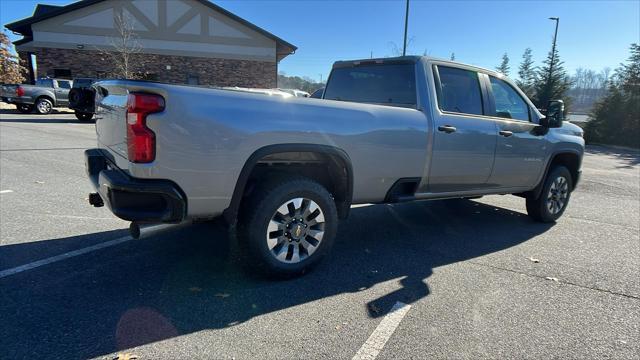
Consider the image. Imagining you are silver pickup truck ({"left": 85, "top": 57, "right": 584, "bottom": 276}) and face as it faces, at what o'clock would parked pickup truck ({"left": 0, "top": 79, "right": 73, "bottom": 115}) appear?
The parked pickup truck is roughly at 9 o'clock from the silver pickup truck.

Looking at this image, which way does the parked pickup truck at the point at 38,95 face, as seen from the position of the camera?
facing away from the viewer and to the right of the viewer

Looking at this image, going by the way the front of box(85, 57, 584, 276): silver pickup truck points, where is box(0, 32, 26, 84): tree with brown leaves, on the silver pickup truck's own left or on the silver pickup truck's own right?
on the silver pickup truck's own left

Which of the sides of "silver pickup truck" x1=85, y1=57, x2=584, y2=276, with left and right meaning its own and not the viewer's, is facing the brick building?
left

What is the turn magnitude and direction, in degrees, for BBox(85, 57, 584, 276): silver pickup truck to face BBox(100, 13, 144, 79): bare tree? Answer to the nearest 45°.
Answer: approximately 90° to its left

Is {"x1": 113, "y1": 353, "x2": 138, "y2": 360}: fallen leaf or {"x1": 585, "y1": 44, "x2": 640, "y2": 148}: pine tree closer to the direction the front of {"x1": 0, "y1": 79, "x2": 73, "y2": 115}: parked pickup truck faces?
the pine tree

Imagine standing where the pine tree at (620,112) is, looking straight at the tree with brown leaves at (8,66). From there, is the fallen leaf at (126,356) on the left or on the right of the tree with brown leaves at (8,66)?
left

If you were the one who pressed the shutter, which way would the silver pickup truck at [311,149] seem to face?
facing away from the viewer and to the right of the viewer

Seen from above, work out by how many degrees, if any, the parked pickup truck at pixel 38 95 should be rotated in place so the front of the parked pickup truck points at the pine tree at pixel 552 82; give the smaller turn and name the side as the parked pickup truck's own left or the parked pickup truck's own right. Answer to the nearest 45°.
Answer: approximately 45° to the parked pickup truck's own right

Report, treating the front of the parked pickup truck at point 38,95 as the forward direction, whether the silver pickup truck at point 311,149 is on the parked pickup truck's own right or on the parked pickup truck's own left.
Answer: on the parked pickup truck's own right

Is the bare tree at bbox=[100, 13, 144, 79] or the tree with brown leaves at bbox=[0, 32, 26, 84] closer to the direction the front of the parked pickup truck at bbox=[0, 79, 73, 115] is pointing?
the bare tree

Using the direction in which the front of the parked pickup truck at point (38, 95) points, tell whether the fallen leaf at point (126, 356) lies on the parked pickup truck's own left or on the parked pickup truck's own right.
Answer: on the parked pickup truck's own right
